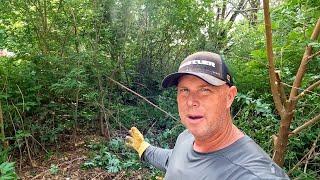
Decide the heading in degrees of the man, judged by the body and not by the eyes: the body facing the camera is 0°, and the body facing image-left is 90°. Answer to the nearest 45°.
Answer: approximately 45°

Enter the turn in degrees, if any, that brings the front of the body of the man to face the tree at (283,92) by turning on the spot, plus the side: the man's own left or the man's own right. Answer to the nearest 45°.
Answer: approximately 180°
